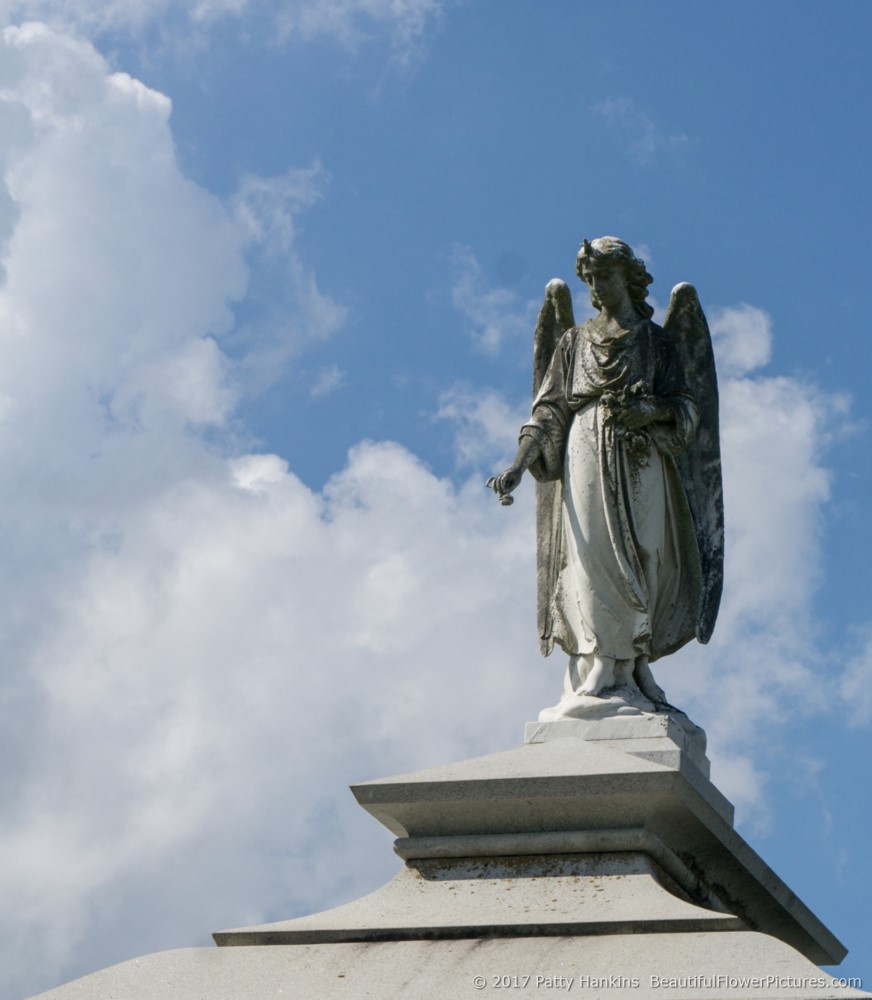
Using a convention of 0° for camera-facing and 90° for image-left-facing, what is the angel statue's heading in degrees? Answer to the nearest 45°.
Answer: approximately 0°
